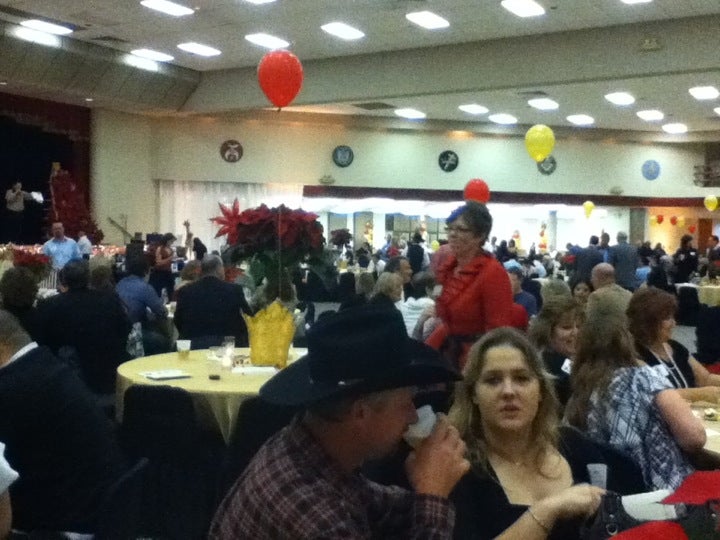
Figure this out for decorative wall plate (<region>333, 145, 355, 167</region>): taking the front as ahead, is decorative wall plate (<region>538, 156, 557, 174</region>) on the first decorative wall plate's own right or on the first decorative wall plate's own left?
on the first decorative wall plate's own left

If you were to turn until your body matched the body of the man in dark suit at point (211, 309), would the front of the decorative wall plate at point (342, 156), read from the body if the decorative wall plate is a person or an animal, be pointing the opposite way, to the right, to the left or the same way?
the opposite way

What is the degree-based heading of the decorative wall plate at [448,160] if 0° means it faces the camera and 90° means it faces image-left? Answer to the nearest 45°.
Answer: approximately 0°

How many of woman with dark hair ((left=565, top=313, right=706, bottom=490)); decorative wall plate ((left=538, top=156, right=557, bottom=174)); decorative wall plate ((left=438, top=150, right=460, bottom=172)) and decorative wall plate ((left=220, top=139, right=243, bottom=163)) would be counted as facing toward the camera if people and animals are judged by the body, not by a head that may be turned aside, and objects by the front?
3

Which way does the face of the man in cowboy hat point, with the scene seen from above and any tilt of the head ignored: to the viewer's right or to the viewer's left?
to the viewer's right

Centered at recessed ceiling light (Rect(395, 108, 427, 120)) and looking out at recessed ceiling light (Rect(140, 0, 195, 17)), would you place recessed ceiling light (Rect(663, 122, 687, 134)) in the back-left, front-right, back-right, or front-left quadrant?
back-left

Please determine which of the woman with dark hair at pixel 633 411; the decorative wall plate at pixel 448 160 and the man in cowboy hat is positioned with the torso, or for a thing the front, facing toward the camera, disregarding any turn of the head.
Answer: the decorative wall plate

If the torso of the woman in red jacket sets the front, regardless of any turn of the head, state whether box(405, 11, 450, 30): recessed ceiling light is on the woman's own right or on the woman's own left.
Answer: on the woman's own right

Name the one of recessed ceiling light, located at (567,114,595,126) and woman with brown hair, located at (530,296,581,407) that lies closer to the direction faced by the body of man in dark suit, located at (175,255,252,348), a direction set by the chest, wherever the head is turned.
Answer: the recessed ceiling light

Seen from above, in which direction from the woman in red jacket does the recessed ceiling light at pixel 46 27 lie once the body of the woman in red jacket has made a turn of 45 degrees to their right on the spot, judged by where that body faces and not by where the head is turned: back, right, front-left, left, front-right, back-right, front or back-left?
front-right

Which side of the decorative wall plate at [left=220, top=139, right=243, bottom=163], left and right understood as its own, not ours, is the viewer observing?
front

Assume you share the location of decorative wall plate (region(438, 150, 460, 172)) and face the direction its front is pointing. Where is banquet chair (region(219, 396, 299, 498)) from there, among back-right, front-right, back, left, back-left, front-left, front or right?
front

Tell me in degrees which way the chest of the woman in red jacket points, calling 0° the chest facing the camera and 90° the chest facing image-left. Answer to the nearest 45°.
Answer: approximately 45°

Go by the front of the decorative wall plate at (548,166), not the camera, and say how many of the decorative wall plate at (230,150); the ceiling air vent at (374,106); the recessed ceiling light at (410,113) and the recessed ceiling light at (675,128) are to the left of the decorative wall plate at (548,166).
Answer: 1

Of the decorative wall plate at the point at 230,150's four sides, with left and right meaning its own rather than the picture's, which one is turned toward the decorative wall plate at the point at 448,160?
left
